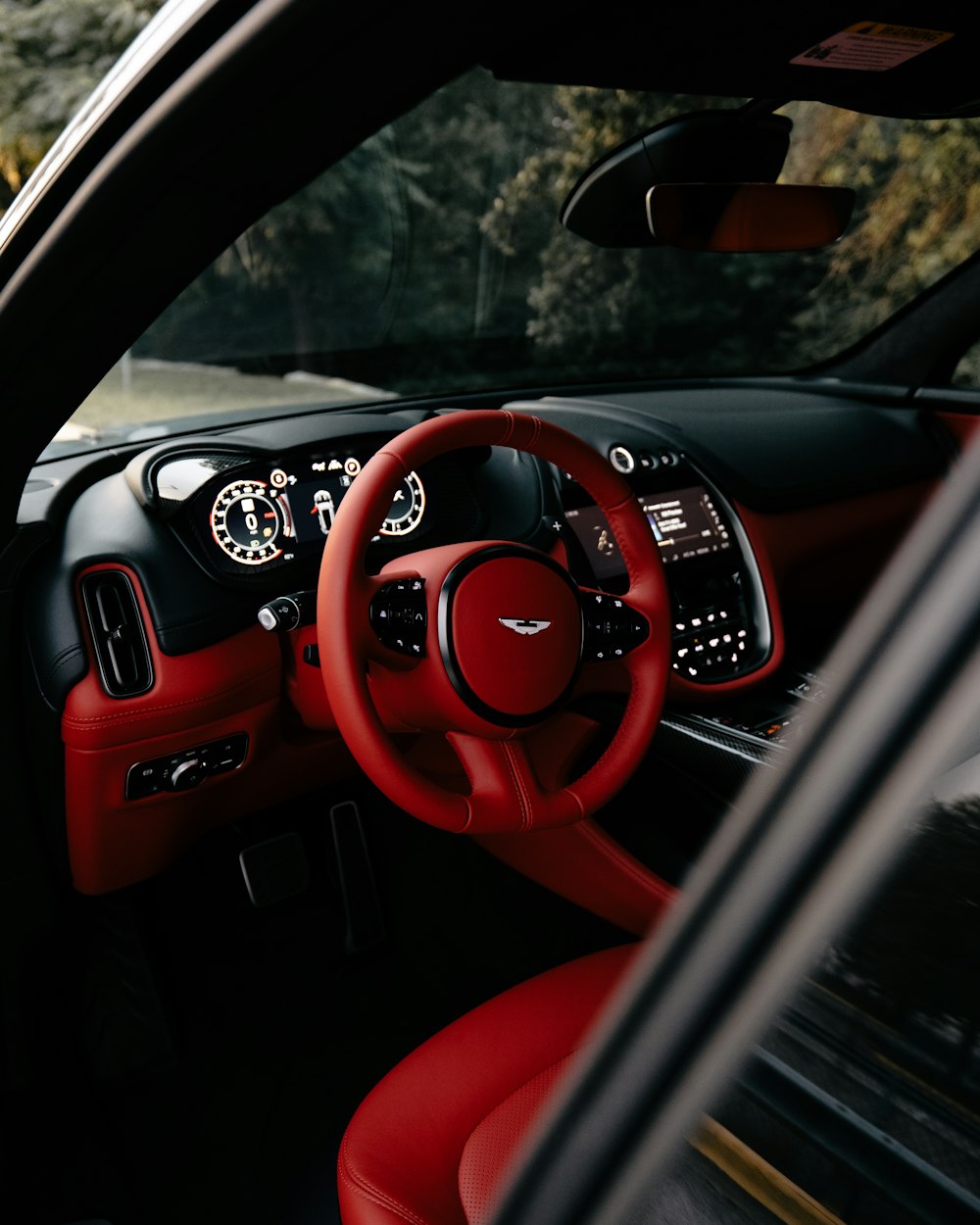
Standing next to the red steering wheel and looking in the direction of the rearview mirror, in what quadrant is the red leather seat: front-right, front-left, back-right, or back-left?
back-right

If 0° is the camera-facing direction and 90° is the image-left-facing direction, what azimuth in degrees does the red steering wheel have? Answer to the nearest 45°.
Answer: approximately 315°
